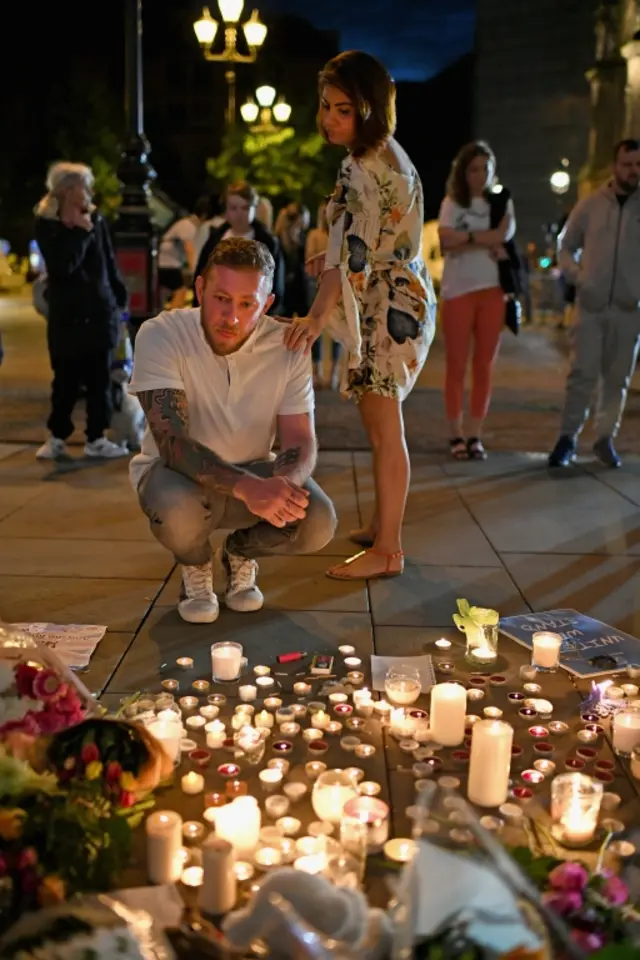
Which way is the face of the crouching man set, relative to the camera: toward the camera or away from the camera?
toward the camera

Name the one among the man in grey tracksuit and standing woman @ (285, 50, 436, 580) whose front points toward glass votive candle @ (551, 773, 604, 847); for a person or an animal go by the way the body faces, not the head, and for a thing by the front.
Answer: the man in grey tracksuit

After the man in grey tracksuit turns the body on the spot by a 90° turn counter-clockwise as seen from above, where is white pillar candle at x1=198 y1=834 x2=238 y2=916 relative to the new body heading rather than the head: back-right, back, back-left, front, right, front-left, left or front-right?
right

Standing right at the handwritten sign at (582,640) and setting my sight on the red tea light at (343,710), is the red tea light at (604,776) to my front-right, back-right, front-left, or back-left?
front-left

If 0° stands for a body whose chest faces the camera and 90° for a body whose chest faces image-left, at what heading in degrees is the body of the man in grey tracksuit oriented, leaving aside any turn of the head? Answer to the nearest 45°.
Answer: approximately 0°

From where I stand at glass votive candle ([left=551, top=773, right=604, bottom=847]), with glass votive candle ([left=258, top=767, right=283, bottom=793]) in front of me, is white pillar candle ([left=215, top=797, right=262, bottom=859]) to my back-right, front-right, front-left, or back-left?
front-left

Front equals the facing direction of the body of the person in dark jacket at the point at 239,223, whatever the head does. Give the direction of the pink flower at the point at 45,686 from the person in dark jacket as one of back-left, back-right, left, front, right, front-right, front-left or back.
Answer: front

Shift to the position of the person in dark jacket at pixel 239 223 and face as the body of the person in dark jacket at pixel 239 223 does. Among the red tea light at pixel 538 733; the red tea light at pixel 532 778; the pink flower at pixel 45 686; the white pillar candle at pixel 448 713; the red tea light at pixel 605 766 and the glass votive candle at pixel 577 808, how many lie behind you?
0

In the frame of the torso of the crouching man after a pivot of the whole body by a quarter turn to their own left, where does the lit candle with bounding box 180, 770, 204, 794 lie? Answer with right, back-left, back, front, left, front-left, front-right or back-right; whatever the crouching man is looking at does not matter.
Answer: right

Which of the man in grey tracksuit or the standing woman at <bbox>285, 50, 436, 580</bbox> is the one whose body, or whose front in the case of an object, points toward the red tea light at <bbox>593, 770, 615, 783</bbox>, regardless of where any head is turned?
the man in grey tracksuit

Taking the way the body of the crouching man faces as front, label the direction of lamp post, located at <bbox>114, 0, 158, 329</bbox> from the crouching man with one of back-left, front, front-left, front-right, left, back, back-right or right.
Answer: back

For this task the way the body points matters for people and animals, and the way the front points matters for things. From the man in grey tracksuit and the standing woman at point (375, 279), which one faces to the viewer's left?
the standing woman

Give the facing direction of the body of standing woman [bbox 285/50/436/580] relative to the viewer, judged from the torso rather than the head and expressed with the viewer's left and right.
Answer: facing to the left of the viewer

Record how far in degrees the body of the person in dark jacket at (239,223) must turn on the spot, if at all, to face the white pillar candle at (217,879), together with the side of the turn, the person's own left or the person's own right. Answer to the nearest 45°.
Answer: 0° — they already face it

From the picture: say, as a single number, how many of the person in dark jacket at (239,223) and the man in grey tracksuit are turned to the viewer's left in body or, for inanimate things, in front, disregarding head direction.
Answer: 0

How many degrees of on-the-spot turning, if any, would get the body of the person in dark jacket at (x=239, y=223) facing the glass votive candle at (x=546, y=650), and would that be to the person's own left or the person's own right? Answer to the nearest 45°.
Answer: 0° — they already face it

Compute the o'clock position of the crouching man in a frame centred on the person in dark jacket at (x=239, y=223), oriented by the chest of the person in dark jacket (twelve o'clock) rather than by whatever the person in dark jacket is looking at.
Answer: The crouching man is roughly at 12 o'clock from the person in dark jacket.

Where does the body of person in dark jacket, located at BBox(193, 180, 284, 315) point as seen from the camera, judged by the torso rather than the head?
toward the camera

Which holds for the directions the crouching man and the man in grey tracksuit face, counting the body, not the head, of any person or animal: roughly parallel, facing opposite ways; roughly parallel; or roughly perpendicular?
roughly parallel

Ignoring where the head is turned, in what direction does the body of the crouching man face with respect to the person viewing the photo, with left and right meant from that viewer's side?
facing the viewer
